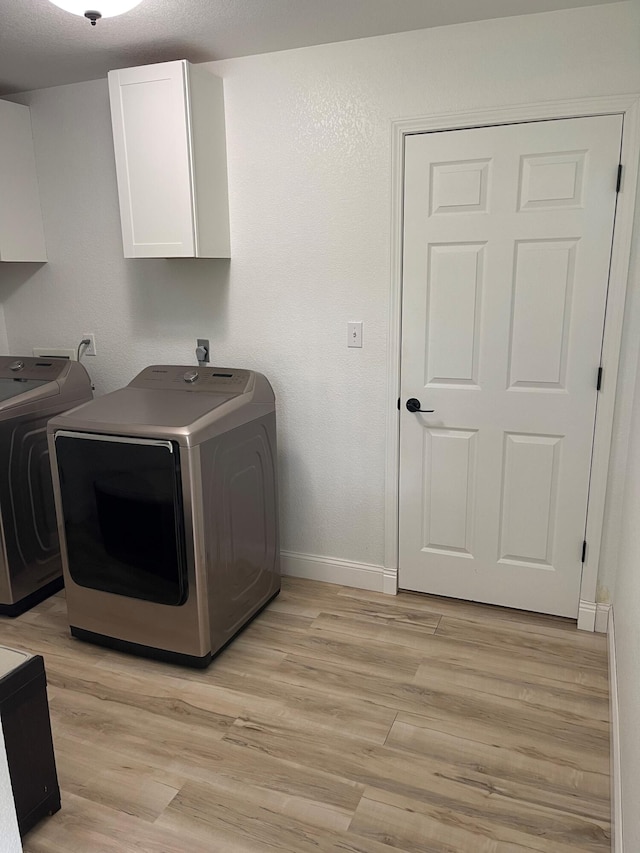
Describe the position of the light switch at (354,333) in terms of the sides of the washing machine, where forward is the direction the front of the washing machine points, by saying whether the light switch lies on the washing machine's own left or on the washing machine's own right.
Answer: on the washing machine's own left

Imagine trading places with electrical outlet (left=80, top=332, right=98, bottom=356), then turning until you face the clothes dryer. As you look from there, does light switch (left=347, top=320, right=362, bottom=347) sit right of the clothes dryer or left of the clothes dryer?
left

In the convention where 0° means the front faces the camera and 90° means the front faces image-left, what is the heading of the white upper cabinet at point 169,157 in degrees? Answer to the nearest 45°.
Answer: approximately 45°

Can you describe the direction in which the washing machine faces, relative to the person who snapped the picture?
facing the viewer and to the left of the viewer

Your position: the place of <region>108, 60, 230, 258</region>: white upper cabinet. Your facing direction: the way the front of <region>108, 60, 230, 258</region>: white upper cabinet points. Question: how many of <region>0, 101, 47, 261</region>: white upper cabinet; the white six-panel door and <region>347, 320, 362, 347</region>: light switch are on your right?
1

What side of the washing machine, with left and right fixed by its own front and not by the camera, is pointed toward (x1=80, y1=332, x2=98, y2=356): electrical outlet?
back

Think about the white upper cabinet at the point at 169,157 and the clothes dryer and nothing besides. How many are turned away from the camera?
0

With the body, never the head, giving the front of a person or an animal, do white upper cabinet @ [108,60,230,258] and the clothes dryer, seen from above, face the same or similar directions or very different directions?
same or similar directions

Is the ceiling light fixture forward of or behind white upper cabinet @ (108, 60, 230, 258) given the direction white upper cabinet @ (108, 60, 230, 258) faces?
forward
